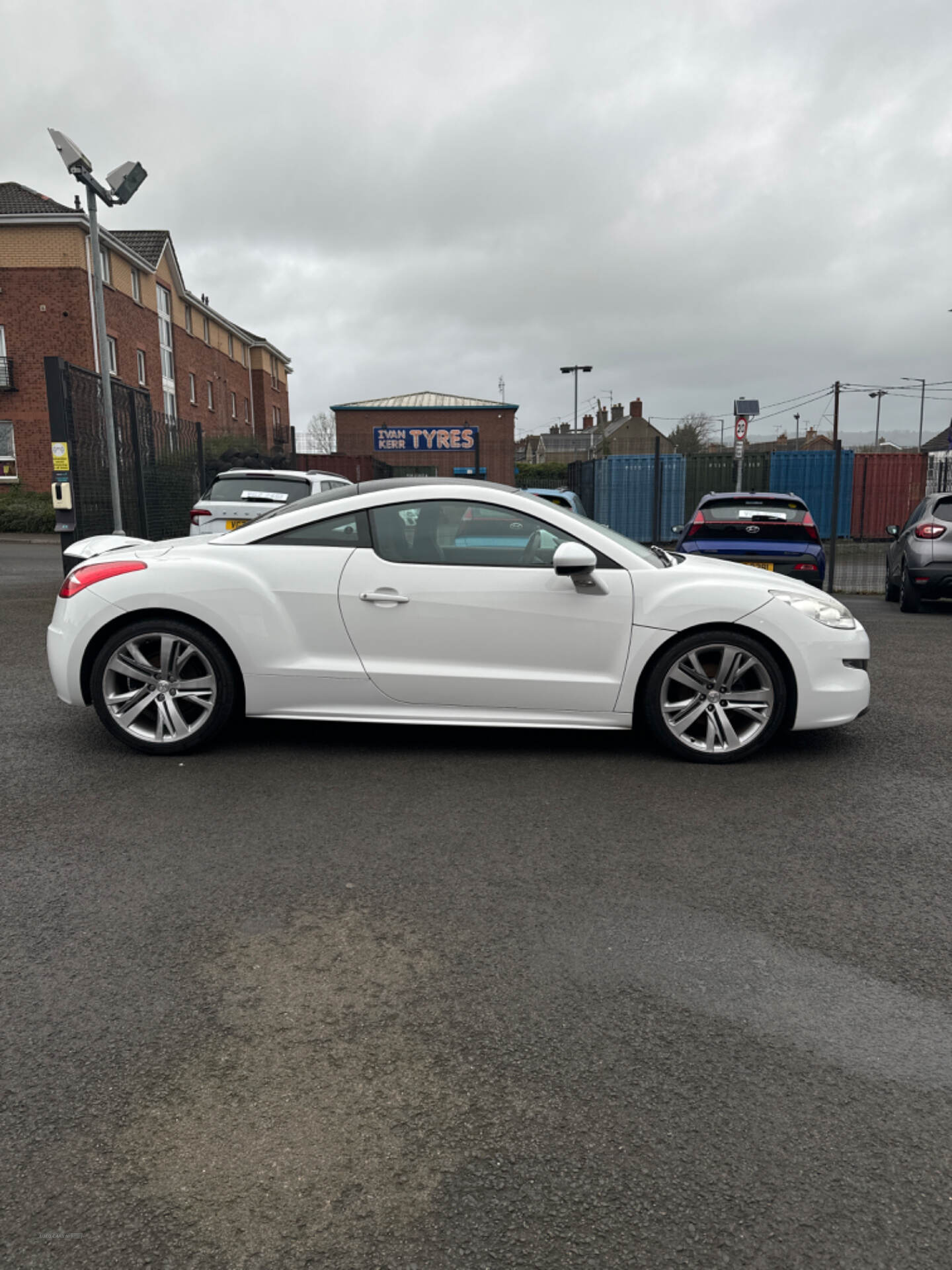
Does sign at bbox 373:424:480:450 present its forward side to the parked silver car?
yes

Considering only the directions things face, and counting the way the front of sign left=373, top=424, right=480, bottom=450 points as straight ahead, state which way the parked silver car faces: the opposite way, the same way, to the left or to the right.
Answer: the opposite way

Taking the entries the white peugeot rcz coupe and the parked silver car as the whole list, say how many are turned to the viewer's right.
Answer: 1

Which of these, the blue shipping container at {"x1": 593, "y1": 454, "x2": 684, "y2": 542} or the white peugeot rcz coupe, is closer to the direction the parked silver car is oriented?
the blue shipping container

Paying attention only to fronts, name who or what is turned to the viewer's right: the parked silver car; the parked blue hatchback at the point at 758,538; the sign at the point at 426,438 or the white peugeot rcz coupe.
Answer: the white peugeot rcz coupe

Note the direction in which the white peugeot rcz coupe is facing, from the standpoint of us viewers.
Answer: facing to the right of the viewer

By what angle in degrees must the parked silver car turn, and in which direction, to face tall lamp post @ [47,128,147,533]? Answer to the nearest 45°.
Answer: approximately 45° to its left

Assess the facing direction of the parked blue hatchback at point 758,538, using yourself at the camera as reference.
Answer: facing away from the viewer

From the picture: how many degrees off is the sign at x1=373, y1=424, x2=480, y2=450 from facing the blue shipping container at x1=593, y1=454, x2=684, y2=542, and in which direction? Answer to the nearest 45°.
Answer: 0° — it already faces it

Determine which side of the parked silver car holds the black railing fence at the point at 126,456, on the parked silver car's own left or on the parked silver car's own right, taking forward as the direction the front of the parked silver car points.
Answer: on the parked silver car's own left

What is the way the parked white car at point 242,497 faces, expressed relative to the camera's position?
facing away from the viewer and to the right of the viewer

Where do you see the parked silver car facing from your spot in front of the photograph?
facing away from the viewer and to the left of the viewer

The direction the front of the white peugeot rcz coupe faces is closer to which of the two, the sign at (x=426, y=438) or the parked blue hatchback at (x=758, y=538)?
the parked blue hatchback

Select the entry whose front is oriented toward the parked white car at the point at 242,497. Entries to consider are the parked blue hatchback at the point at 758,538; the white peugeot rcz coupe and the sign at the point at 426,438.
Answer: the sign
